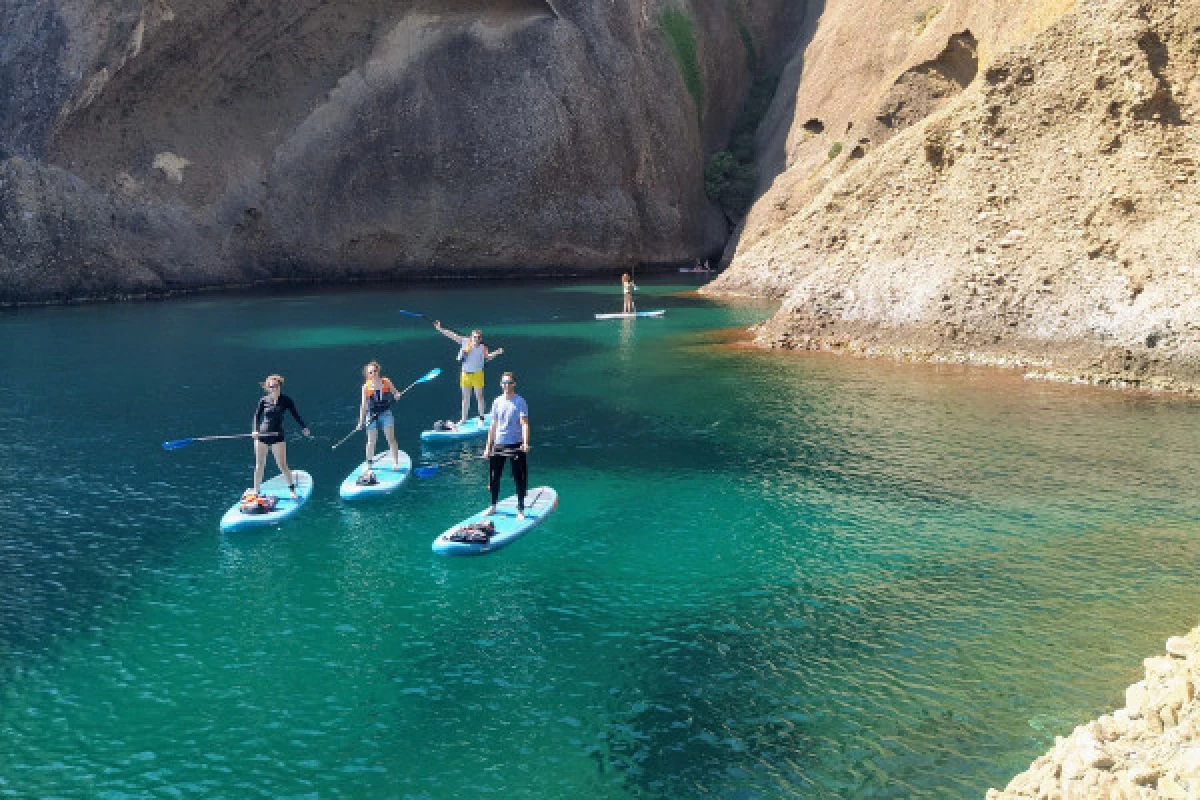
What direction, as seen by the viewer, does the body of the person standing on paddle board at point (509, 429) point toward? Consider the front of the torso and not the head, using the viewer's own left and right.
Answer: facing the viewer

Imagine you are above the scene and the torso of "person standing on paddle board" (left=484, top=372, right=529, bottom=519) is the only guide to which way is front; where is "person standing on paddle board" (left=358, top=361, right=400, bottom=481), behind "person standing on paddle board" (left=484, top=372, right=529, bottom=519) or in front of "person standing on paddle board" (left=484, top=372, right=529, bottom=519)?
behind

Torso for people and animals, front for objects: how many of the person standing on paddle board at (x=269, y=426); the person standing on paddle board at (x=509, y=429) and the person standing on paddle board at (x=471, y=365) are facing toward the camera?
3

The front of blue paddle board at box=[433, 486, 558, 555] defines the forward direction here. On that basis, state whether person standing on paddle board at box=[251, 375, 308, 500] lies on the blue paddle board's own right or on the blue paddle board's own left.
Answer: on the blue paddle board's own right

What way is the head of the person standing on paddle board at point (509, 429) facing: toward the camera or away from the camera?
toward the camera

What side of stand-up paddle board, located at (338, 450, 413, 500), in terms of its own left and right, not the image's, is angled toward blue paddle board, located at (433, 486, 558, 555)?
left

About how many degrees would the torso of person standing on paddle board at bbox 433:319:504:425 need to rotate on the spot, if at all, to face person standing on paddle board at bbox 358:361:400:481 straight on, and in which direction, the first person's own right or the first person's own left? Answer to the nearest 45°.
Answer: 0° — they already face them

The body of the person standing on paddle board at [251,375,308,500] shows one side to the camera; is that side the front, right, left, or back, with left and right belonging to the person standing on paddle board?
front

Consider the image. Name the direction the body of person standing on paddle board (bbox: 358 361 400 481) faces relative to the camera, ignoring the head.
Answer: toward the camera

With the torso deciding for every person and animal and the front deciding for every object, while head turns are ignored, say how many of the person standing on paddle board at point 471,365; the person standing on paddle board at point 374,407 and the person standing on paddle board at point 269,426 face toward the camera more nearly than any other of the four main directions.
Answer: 3

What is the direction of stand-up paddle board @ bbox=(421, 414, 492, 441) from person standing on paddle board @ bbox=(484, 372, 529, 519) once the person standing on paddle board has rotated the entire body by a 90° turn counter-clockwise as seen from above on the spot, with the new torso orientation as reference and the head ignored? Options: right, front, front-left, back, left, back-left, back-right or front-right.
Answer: left

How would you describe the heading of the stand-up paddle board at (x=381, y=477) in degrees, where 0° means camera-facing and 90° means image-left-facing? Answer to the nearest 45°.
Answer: approximately 45°

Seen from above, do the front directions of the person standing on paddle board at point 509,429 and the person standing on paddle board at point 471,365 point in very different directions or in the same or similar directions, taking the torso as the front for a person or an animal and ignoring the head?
same or similar directions

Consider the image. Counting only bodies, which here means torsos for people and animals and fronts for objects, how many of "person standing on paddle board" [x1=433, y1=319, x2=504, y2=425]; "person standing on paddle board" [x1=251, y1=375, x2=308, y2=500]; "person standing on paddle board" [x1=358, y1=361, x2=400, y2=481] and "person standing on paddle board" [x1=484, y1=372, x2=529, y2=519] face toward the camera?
4
